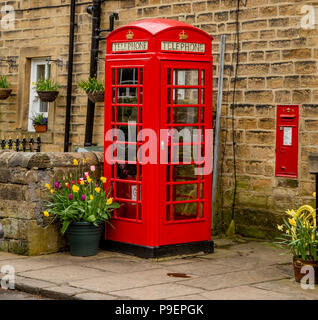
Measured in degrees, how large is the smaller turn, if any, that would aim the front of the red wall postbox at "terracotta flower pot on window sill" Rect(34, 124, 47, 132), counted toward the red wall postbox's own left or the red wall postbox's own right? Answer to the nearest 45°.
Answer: approximately 135° to the red wall postbox's own right

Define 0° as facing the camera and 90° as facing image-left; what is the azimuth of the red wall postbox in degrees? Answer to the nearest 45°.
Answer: approximately 0°

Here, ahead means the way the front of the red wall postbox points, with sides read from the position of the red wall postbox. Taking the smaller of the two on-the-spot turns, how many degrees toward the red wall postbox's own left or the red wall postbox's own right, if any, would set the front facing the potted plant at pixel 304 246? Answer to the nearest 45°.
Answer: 0° — it already faces it
